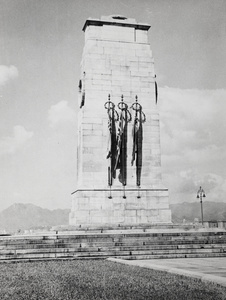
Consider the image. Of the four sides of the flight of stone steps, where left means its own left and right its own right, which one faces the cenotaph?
back

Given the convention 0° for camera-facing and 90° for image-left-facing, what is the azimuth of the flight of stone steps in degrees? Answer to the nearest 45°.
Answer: approximately 0°
